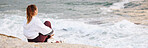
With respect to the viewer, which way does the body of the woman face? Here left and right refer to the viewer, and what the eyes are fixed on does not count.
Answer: facing away from the viewer and to the right of the viewer
